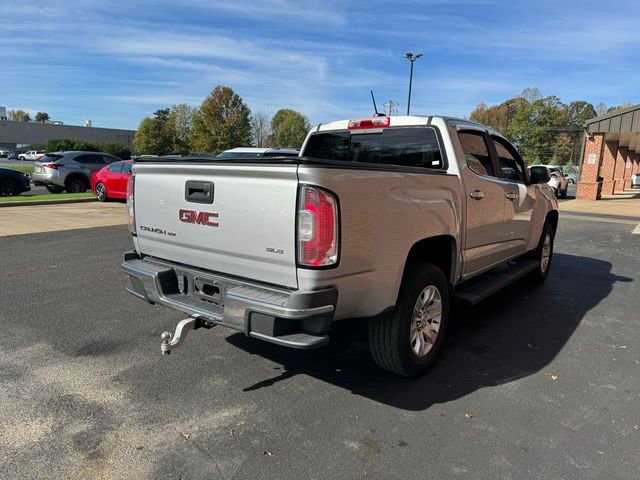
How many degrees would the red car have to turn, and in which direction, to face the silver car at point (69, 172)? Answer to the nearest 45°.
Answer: approximately 135° to its left

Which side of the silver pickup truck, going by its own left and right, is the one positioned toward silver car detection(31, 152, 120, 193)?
left

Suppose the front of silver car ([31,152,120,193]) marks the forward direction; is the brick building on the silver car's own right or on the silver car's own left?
on the silver car's own right

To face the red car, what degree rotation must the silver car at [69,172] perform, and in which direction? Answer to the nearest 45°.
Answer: approximately 135° to its right

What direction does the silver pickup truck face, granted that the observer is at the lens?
facing away from the viewer and to the right of the viewer
